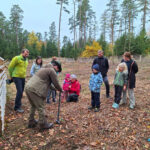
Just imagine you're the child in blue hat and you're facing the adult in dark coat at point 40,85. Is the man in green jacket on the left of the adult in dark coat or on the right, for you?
right

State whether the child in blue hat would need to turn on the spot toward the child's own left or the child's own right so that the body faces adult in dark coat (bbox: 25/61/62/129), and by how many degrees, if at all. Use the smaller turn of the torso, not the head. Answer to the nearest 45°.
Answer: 0° — they already face them

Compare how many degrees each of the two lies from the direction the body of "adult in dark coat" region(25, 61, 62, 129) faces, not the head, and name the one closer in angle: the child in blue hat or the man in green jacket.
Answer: the child in blue hat

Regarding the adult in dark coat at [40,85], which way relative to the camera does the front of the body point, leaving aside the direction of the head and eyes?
to the viewer's right

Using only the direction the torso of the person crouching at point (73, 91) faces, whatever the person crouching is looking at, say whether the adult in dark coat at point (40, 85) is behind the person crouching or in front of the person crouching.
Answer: in front

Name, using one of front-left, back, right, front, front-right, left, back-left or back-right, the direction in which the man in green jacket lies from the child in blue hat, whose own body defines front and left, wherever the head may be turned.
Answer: front-right

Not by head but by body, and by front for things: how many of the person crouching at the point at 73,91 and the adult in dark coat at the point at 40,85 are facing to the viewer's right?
1

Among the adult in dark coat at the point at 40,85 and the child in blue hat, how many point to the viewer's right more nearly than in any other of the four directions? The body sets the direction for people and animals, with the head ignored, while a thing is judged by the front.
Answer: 1

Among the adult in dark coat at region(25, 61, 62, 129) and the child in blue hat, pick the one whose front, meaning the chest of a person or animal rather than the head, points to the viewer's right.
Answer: the adult in dark coat

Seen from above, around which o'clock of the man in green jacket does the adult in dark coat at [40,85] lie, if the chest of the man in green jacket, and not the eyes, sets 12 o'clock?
The adult in dark coat is roughly at 1 o'clock from the man in green jacket.
